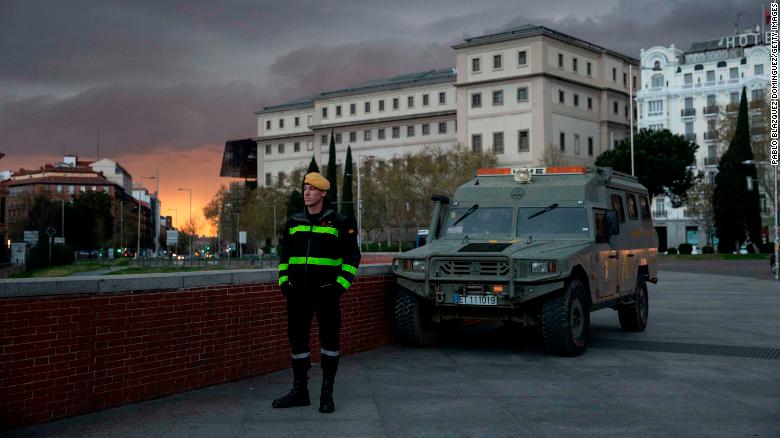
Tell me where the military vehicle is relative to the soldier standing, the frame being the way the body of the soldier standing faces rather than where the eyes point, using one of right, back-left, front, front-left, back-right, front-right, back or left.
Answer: back

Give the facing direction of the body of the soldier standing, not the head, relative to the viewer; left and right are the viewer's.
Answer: facing the viewer and to the left of the viewer

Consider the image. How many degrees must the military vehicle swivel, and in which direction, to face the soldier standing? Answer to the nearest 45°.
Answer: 0° — it already faces them

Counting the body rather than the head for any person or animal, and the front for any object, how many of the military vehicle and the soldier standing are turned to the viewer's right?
0
